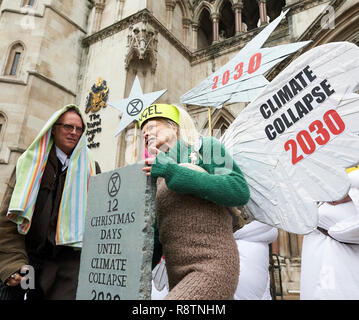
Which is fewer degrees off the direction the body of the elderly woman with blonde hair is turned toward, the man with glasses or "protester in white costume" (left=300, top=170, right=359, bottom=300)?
the man with glasses

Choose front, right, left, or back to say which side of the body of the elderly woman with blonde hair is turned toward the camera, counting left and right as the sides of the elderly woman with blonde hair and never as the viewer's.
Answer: left

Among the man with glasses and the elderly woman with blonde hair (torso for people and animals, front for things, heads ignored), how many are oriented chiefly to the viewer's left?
1

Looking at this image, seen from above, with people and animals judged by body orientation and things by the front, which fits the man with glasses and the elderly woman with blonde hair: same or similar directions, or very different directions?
very different directions

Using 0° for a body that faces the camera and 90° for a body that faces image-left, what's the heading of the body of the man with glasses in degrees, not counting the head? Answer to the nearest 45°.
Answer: approximately 315°

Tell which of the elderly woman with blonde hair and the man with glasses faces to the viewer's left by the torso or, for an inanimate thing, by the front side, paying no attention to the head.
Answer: the elderly woman with blonde hair

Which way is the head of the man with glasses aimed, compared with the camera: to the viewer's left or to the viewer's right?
to the viewer's right

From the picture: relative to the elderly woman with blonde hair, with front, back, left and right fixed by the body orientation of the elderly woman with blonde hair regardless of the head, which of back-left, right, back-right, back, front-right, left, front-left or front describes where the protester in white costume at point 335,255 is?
back-right

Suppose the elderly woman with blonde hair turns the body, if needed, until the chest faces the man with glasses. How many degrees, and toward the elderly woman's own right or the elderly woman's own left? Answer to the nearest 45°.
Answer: approximately 45° to the elderly woman's own right
